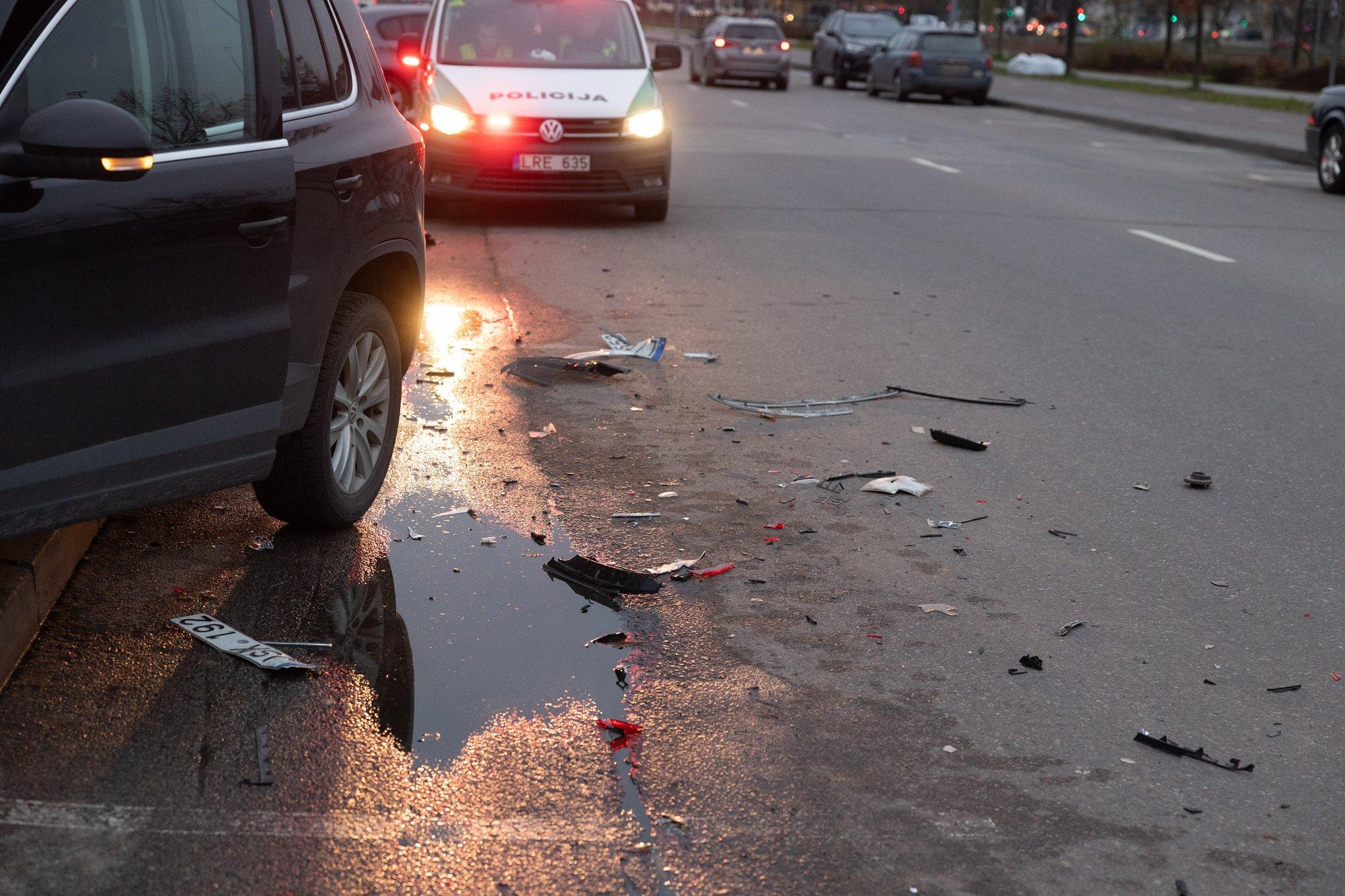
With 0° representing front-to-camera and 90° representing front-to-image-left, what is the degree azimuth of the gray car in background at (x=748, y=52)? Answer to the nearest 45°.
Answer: approximately 135°

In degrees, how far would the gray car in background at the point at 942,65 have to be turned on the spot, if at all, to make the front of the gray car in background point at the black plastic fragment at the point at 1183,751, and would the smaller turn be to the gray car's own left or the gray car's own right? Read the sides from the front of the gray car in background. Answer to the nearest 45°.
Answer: approximately 135° to the gray car's own left

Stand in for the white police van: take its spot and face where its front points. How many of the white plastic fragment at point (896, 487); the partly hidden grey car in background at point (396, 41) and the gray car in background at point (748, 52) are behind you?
2

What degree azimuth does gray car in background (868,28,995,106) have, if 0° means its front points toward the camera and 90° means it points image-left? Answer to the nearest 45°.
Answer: approximately 135°

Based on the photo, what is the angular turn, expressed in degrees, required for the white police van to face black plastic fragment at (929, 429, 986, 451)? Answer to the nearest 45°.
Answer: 0° — it already faces it

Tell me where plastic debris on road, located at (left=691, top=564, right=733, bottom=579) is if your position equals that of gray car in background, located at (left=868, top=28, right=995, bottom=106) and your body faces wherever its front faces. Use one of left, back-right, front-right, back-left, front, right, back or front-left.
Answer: back-left

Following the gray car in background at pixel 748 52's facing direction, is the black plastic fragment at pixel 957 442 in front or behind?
behind

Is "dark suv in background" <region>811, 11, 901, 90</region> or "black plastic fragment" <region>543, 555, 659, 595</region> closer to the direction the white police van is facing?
the black plastic fragment
